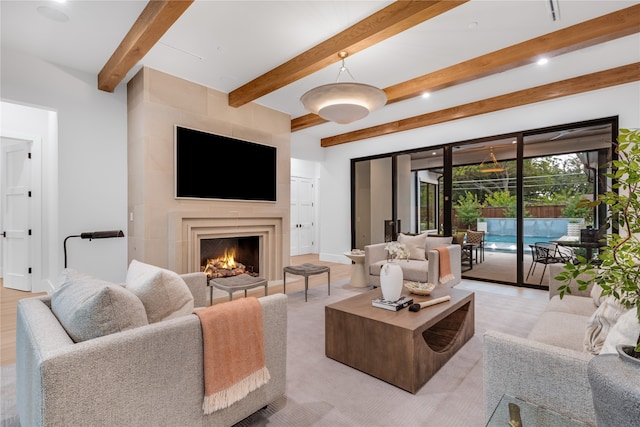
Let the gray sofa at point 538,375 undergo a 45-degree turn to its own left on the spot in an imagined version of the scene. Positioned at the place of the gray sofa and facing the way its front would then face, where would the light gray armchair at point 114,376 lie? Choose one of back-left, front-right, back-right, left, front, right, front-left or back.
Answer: front

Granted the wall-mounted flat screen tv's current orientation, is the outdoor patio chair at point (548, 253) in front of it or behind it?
in front

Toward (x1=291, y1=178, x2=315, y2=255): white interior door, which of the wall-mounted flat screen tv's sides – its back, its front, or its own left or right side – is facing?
left

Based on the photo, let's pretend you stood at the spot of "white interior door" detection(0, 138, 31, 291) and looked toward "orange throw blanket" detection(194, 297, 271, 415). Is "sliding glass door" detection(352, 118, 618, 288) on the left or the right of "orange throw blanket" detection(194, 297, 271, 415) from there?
left

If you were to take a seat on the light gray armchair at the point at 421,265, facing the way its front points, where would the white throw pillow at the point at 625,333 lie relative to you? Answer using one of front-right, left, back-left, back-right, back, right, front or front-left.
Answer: front-left

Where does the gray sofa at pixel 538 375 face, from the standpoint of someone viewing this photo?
facing to the left of the viewer

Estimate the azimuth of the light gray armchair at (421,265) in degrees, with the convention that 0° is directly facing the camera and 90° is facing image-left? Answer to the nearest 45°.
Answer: approximately 45°

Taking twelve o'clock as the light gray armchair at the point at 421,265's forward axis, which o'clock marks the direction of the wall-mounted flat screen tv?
The wall-mounted flat screen tv is roughly at 1 o'clock from the light gray armchair.

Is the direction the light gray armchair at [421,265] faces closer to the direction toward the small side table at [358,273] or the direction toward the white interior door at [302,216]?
the small side table

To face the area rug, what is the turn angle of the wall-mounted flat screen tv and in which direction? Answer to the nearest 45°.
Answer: approximately 45° to its right

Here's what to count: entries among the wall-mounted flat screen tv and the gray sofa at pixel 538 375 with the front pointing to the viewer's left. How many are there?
1

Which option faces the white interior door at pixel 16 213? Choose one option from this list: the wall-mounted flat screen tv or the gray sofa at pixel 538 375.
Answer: the gray sofa

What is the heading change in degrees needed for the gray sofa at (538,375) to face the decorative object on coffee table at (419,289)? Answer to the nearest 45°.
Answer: approximately 45° to its right

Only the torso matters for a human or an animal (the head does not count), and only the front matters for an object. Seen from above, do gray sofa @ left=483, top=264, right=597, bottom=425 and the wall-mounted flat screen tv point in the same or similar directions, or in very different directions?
very different directions

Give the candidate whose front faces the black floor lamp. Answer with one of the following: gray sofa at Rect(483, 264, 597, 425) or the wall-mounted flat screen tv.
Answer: the gray sofa

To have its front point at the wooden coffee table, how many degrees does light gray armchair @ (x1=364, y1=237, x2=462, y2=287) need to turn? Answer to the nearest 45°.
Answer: approximately 45° to its left
